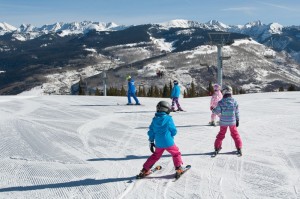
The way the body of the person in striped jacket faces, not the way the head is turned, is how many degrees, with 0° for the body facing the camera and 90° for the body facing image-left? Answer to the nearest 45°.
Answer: approximately 180°

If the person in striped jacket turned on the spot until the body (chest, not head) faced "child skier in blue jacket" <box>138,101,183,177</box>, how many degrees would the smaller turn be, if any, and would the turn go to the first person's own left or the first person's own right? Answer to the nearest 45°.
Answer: approximately 135° to the first person's own left
